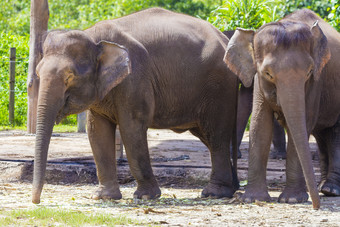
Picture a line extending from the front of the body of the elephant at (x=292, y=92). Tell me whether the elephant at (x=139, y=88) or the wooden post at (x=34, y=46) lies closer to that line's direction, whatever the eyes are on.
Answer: the elephant

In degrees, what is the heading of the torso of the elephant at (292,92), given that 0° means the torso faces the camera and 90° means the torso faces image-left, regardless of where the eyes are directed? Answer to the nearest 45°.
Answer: approximately 45°

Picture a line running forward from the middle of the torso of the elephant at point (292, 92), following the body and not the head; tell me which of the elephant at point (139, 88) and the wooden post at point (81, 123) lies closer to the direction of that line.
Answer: the elephant

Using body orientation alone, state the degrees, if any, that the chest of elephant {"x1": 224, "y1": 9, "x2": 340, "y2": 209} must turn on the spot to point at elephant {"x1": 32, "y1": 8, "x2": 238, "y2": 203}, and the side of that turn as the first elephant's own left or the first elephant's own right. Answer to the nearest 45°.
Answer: approximately 45° to the first elephant's own right

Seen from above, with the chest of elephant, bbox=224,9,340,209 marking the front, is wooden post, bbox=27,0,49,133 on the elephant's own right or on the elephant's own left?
on the elephant's own right

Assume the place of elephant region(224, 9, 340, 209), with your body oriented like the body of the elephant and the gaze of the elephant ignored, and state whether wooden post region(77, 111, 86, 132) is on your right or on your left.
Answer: on your right
